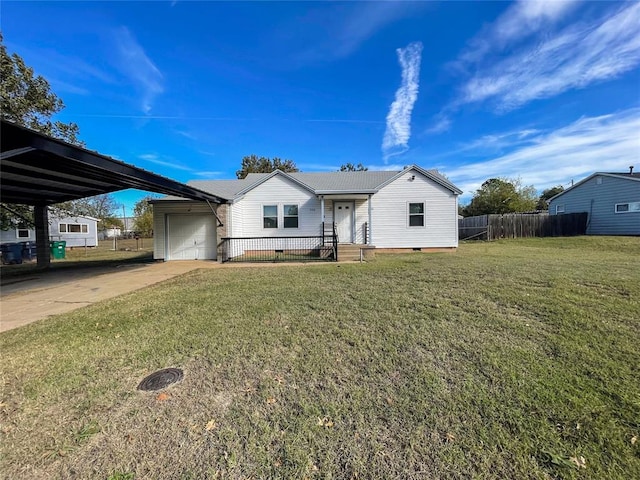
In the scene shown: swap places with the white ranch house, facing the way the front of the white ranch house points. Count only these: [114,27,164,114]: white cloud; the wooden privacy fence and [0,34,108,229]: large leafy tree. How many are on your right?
2

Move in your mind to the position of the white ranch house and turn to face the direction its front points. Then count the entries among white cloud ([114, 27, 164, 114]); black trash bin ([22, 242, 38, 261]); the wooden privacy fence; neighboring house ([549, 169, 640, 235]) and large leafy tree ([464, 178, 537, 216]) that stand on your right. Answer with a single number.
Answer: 2

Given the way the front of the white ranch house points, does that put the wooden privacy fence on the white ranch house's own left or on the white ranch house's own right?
on the white ranch house's own left

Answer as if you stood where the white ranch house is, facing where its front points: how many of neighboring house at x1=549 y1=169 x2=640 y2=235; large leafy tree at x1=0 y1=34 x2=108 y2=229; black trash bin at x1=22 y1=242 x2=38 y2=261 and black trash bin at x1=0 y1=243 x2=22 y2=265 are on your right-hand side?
3

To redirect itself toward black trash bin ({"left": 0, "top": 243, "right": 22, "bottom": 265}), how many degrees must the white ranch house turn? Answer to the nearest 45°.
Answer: approximately 90° to its right

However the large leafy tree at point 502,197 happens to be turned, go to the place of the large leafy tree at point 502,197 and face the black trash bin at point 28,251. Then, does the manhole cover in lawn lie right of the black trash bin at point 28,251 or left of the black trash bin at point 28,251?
left

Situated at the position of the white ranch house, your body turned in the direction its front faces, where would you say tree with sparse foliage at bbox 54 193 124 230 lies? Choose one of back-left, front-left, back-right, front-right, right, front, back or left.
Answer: back-right

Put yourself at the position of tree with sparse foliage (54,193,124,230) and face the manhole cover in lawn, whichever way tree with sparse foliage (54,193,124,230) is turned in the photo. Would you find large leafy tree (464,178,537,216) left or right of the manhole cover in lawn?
left

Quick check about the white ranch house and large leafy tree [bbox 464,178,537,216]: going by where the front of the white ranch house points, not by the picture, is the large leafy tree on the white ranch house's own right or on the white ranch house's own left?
on the white ranch house's own left

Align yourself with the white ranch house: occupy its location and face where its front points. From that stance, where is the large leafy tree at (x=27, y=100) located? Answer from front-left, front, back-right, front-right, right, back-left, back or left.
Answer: right

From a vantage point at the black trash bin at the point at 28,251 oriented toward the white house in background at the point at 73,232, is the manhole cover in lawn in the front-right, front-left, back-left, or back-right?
back-right

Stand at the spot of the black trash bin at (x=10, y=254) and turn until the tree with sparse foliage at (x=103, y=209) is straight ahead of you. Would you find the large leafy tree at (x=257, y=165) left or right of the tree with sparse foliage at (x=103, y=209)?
right

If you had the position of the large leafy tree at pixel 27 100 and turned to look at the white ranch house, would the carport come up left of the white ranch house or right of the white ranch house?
right

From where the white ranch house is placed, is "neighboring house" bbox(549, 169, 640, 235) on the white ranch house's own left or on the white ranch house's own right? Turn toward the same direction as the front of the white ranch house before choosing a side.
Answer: on the white ranch house's own left

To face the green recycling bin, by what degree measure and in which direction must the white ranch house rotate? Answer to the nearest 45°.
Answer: approximately 90° to its right

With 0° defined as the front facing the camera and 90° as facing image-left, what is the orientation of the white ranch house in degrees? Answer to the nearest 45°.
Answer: approximately 0°

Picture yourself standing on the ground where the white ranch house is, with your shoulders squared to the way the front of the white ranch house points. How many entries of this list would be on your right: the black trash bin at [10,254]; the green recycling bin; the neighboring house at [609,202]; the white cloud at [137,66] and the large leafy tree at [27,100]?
4

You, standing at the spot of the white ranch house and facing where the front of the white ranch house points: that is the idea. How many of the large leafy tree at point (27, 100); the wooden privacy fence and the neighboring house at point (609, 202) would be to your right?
1
